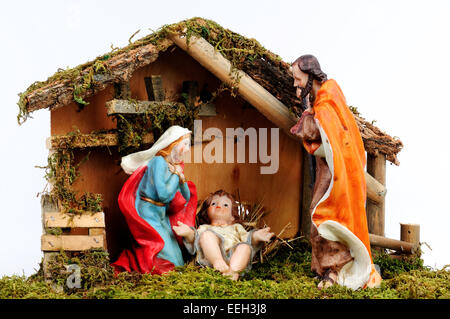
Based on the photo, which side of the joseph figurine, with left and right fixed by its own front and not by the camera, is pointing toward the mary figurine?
front

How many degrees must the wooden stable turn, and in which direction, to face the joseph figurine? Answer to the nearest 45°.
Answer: approximately 45° to its left

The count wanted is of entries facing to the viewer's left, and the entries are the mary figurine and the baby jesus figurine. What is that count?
0

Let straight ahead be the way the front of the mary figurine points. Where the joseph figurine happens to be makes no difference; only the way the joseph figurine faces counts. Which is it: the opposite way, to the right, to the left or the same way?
the opposite way

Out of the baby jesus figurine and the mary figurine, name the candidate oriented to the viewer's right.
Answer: the mary figurine

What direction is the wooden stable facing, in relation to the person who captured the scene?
facing the viewer

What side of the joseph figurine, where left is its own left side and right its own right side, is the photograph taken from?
left

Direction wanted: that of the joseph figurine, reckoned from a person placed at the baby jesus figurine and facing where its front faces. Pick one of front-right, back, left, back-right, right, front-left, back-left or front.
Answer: front-left

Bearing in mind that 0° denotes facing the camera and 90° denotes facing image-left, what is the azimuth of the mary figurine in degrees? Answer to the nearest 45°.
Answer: approximately 270°

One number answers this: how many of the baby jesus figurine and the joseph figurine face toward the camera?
1

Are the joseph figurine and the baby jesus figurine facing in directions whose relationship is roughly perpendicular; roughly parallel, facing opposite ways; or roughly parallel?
roughly perpendicular

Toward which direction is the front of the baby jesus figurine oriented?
toward the camera

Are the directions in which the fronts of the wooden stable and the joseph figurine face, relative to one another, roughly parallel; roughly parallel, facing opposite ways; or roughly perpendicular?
roughly perpendicular
